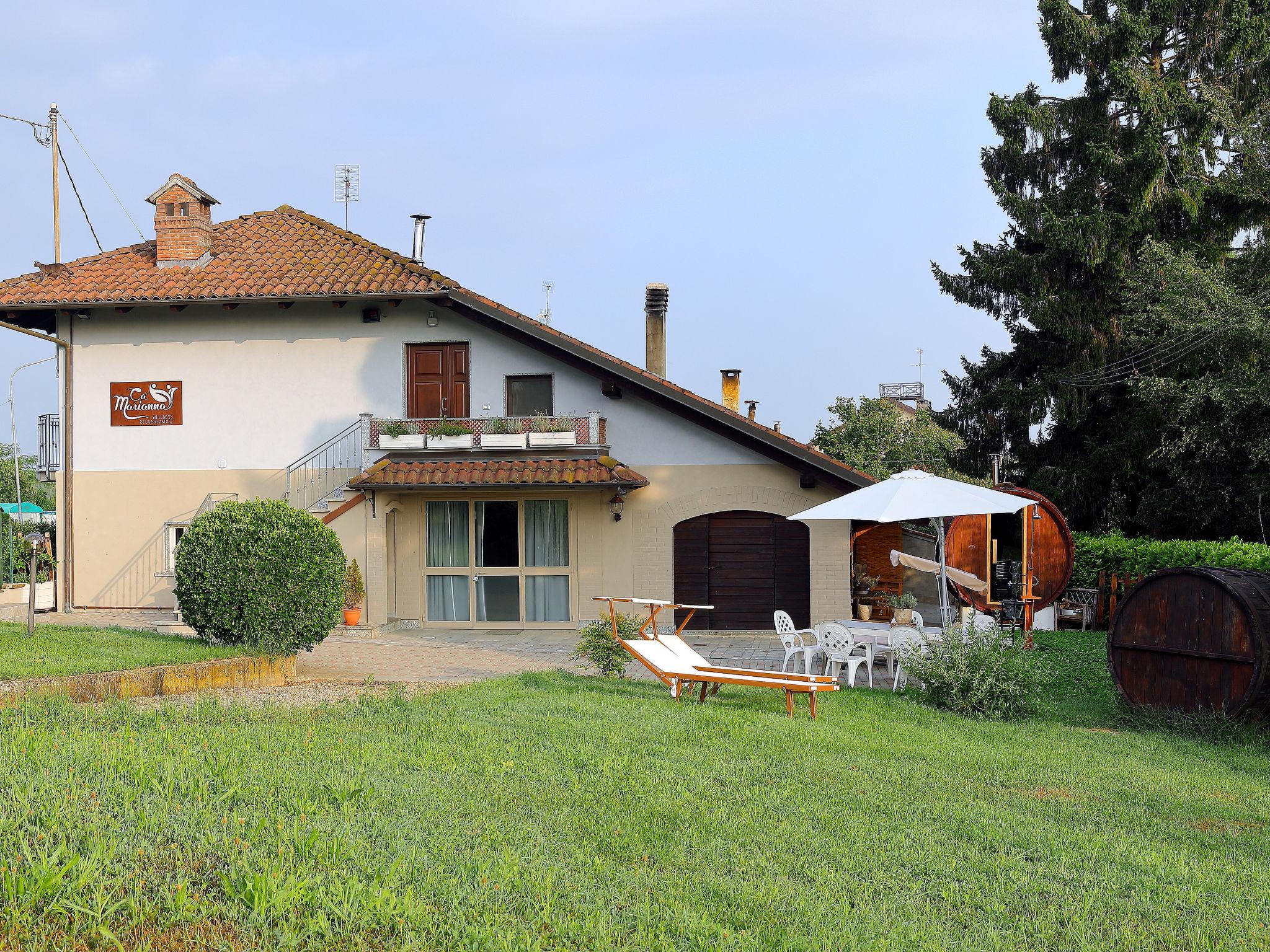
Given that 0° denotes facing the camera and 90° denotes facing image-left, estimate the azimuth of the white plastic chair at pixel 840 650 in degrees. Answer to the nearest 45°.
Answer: approximately 225°

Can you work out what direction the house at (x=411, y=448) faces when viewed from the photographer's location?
facing the viewer

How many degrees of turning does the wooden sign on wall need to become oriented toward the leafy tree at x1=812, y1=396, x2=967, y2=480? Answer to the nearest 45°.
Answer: approximately 135° to its left

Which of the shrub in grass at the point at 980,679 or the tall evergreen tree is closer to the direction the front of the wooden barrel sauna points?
the shrub in grass

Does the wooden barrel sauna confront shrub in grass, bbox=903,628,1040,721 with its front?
yes

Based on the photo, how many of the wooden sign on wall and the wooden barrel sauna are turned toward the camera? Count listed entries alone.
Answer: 2

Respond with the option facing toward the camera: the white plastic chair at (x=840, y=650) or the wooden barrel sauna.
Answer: the wooden barrel sauna

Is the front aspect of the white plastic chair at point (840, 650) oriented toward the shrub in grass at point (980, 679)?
no

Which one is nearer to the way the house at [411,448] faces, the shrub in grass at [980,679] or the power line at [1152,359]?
the shrub in grass

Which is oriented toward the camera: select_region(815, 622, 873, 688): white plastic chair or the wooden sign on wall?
the wooden sign on wall

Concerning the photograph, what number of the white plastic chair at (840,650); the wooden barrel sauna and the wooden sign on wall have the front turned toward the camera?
2

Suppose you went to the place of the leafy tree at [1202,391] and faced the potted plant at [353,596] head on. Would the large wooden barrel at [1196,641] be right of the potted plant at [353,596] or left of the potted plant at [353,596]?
left

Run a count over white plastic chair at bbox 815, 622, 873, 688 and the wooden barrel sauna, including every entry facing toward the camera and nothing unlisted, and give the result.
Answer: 1
